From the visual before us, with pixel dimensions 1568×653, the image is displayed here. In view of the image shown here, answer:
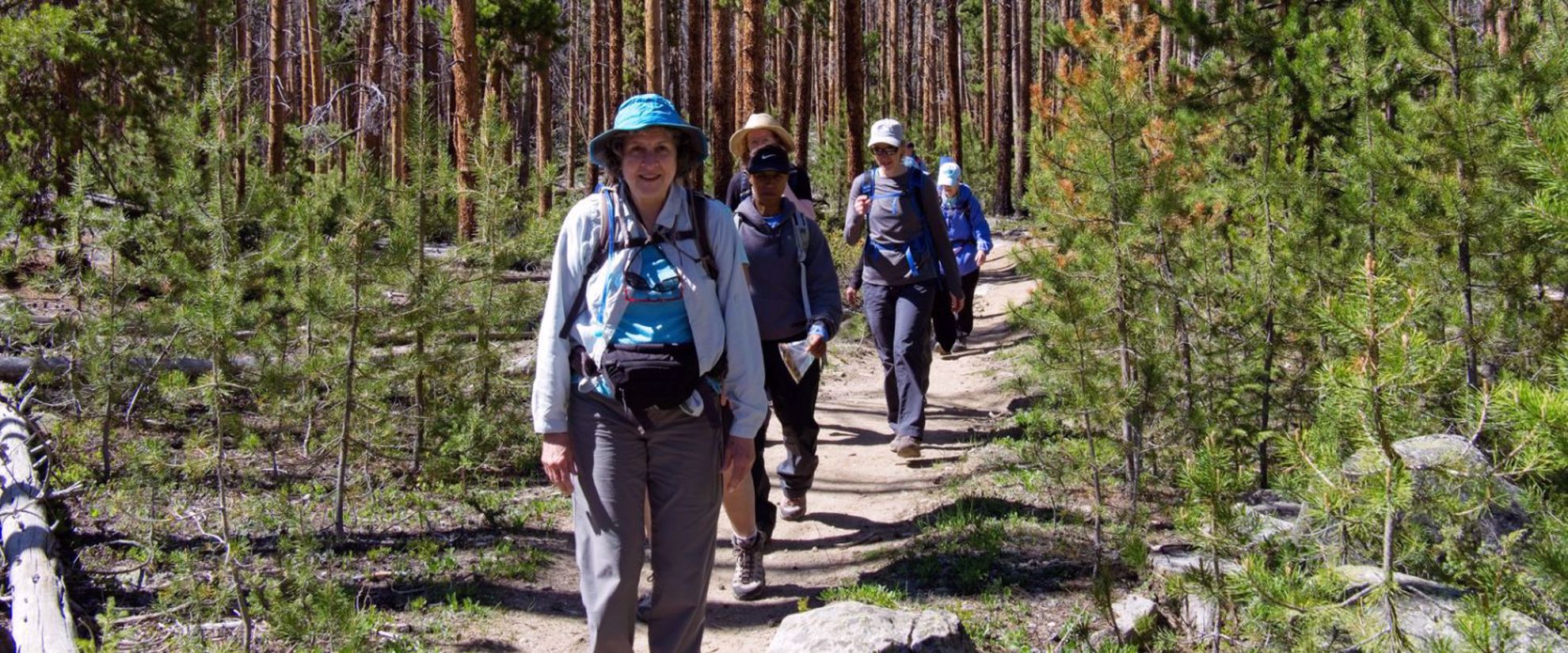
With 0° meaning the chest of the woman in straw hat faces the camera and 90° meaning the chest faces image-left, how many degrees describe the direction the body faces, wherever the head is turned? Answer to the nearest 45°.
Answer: approximately 0°

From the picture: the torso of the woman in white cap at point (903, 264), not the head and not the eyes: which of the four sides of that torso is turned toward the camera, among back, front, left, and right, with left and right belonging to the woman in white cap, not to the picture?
front

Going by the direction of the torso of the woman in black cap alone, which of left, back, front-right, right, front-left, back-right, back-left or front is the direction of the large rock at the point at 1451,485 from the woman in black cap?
front-left

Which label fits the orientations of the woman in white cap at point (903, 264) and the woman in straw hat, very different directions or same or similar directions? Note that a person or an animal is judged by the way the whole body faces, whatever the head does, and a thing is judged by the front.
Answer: same or similar directions

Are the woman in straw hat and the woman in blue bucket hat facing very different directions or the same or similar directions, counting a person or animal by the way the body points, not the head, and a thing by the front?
same or similar directions

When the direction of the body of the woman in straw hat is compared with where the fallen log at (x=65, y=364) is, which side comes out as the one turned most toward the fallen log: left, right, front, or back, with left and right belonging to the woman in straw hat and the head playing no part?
right

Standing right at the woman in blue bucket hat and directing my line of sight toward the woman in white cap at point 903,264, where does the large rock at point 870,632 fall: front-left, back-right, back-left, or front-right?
front-right

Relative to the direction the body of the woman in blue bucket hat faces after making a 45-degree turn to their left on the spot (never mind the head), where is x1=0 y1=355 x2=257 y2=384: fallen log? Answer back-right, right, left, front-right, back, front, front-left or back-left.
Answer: back

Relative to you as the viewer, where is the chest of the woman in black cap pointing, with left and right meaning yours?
facing the viewer

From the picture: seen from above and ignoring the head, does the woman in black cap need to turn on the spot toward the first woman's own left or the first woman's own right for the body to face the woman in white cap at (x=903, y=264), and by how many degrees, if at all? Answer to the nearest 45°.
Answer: approximately 135° to the first woman's own left

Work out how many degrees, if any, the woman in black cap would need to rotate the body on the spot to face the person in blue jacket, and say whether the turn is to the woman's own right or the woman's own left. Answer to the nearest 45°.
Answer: approximately 180°

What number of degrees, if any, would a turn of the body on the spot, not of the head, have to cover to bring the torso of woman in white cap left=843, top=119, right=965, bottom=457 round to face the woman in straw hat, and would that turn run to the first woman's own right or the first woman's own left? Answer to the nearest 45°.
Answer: approximately 45° to the first woman's own right

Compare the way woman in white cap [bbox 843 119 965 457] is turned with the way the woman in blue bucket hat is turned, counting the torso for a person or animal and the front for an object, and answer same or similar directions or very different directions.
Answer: same or similar directions

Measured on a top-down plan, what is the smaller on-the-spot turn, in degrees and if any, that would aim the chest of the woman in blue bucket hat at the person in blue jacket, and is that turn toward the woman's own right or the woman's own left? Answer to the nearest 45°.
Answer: approximately 135° to the woman's own left
